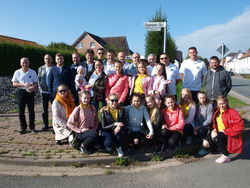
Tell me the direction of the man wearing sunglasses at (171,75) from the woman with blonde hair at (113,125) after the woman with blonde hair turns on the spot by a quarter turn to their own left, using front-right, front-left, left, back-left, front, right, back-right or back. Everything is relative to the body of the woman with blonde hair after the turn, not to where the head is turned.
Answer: front-left

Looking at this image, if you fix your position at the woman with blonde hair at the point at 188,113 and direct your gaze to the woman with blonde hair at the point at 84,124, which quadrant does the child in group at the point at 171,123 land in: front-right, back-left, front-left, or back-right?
front-left

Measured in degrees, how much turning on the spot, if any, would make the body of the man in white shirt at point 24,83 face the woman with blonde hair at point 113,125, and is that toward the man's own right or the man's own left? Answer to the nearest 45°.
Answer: approximately 45° to the man's own left

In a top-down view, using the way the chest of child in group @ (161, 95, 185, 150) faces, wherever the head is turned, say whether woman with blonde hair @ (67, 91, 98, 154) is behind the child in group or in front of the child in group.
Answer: in front

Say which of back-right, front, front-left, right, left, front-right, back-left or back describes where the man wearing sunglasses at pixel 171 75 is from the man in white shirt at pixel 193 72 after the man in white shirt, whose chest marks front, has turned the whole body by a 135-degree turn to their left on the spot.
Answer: back

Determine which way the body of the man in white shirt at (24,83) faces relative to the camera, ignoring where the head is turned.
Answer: toward the camera

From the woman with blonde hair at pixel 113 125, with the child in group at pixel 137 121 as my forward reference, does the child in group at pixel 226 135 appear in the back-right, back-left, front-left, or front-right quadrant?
front-right

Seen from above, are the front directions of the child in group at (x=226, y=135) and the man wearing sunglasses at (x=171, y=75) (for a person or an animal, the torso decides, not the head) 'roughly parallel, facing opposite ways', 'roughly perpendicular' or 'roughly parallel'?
roughly parallel

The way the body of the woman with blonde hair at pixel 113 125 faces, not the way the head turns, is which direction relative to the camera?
toward the camera

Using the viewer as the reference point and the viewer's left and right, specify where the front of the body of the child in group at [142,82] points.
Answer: facing the viewer

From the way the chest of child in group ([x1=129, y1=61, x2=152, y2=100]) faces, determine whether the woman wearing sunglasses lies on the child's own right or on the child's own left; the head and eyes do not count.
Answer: on the child's own right

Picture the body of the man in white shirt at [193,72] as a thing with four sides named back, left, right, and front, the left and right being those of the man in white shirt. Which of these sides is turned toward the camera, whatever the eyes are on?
front

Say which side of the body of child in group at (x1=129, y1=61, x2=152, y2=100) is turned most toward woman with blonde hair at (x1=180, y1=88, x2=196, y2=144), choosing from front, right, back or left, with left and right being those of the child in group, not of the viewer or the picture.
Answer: left
